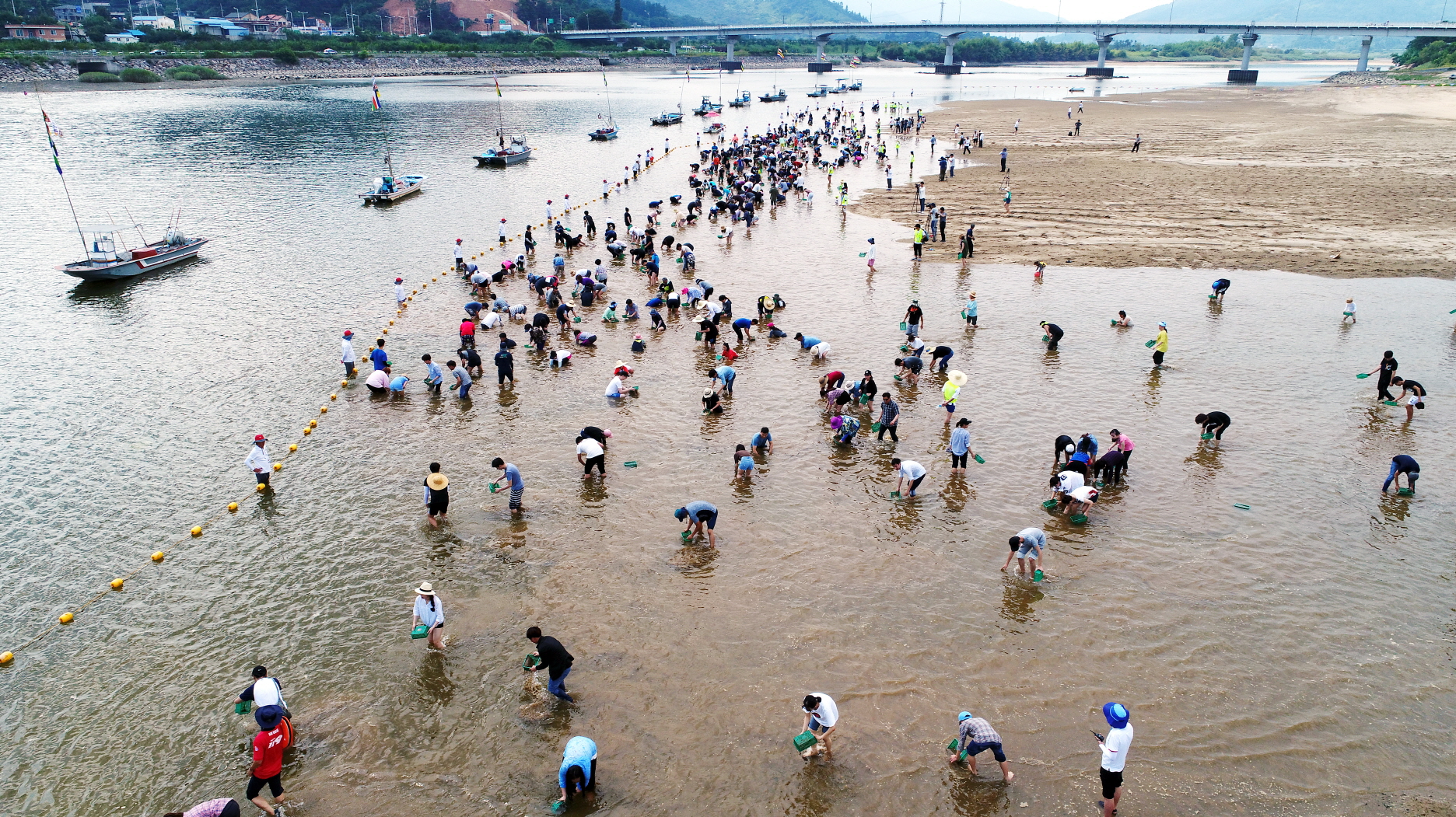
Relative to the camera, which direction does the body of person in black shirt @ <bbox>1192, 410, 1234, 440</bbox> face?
to the viewer's left

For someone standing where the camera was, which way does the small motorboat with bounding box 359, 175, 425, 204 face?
facing away from the viewer and to the right of the viewer

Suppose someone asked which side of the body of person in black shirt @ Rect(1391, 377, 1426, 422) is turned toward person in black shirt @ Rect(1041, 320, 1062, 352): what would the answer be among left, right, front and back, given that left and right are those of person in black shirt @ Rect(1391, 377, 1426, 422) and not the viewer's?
front

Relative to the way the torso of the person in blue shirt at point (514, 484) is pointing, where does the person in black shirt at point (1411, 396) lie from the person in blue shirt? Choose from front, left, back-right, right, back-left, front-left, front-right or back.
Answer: back

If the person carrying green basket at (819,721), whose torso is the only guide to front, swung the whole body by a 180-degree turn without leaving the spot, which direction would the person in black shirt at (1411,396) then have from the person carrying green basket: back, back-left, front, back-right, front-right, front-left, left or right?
front

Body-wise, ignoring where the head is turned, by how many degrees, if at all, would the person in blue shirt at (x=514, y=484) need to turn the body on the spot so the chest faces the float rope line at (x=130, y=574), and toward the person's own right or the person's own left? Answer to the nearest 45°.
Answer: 0° — they already face it

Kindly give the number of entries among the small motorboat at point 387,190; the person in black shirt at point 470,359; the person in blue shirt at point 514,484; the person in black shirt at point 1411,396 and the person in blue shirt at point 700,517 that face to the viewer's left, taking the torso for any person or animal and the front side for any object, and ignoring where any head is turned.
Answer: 4

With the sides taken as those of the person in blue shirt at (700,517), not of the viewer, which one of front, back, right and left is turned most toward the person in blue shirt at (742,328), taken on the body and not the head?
right

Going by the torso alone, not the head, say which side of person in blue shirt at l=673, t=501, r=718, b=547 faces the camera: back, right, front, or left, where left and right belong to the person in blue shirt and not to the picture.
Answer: left

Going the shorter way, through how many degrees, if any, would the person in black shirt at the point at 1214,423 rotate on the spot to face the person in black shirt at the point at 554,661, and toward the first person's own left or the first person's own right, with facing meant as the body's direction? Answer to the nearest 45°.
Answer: approximately 45° to the first person's own left
